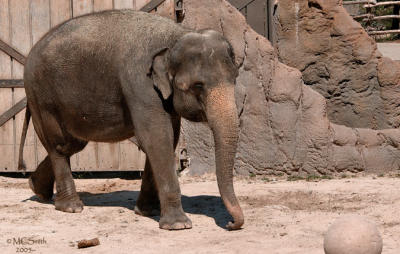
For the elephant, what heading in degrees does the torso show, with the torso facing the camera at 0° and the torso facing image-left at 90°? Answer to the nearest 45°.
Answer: approximately 315°

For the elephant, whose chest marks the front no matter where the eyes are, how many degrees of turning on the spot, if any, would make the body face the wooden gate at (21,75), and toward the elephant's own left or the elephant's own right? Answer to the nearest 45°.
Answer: approximately 180°

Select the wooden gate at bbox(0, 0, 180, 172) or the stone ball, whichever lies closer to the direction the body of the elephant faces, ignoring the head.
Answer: the stone ball

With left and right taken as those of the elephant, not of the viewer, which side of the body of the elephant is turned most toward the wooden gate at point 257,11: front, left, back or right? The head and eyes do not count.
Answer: left

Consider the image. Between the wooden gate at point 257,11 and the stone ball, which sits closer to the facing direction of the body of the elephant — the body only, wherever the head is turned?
the stone ball

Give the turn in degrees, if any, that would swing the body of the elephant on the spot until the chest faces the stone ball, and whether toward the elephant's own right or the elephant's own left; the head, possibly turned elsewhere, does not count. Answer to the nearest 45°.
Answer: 0° — it already faces it
